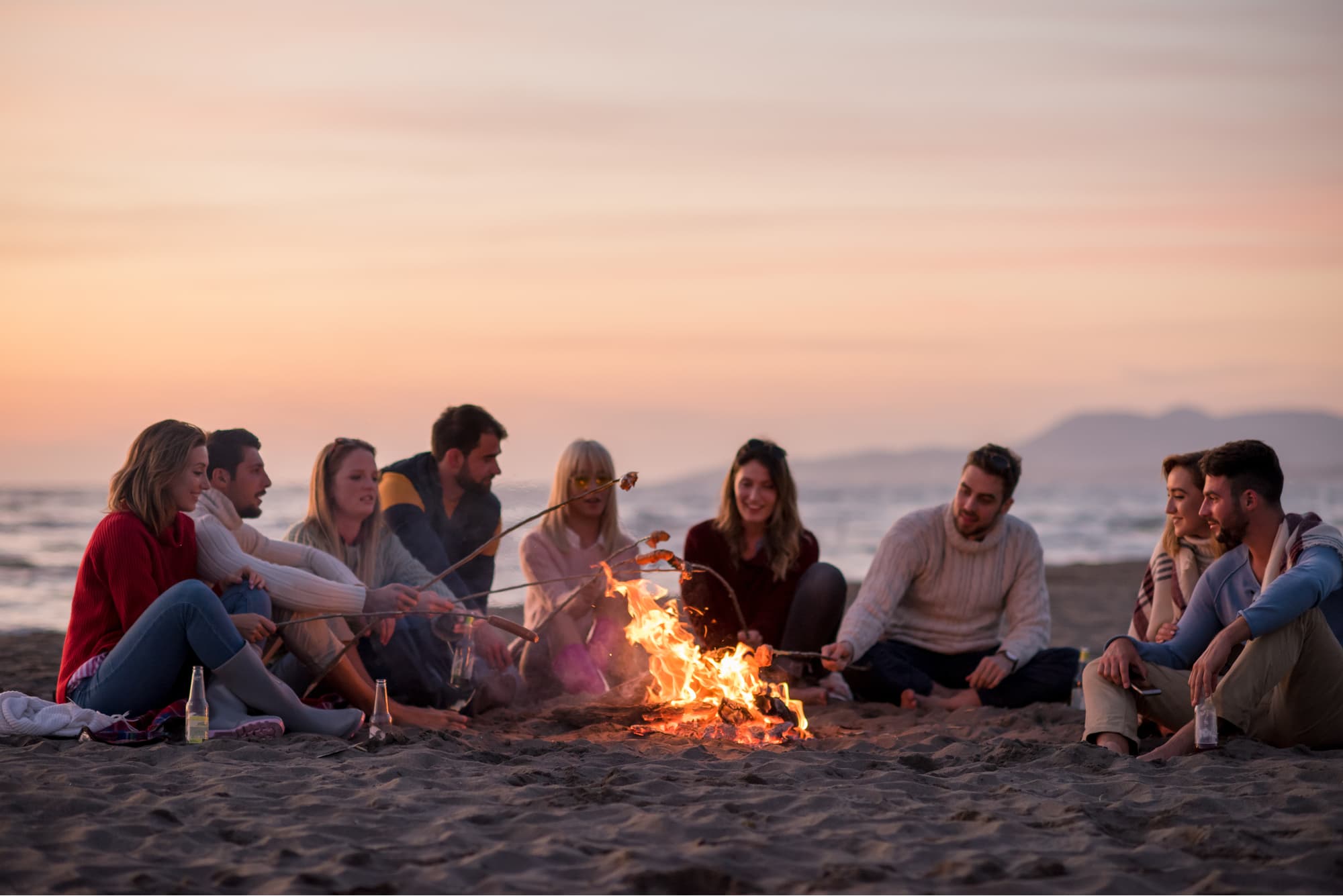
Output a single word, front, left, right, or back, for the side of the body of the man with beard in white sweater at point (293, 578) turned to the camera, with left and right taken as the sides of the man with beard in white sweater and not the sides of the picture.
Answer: right

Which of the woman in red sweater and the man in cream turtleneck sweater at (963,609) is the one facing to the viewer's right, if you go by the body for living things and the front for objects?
the woman in red sweater

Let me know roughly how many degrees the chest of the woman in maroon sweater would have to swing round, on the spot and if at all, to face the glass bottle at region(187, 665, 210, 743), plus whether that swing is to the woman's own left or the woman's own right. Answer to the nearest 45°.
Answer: approximately 45° to the woman's own right

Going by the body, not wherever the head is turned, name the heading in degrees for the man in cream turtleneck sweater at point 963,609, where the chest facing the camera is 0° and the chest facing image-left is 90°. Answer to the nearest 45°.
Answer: approximately 0°

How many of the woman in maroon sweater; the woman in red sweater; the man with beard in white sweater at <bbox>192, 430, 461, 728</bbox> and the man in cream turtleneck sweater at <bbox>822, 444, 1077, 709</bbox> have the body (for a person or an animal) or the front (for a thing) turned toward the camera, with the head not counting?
2

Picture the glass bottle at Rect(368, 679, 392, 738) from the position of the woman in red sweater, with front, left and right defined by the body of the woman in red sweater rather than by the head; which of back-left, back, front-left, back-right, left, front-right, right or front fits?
front

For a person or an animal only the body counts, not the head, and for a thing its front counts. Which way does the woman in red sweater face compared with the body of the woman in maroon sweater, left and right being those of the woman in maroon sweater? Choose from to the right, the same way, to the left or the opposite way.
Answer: to the left

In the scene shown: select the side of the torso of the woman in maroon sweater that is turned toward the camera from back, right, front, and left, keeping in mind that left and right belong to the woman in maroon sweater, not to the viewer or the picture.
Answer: front

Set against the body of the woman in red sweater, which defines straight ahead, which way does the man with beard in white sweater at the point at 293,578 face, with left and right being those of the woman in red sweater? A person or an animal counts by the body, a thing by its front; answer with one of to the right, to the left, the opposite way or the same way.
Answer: the same way

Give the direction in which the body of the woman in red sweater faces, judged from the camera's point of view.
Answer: to the viewer's right

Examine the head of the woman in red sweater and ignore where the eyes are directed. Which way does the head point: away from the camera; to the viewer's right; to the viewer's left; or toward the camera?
to the viewer's right

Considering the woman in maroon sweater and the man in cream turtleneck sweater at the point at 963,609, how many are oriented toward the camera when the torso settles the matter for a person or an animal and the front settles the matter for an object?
2

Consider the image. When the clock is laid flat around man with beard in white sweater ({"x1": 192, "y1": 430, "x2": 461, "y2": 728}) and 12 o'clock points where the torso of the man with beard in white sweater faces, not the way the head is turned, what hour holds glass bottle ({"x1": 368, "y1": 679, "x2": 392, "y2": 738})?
The glass bottle is roughly at 2 o'clock from the man with beard in white sweater.

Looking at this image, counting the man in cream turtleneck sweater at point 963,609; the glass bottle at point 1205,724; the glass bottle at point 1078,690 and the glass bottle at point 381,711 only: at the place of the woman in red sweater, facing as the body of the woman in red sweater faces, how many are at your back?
0

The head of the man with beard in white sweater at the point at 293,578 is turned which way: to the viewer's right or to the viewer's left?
to the viewer's right

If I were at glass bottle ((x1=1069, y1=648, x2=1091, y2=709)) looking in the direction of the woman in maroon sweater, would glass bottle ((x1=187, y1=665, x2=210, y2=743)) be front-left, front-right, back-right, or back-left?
front-left

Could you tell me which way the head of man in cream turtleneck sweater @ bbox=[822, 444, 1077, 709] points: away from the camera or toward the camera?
toward the camera

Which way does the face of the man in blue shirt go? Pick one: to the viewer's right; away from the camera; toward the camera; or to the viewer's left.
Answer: to the viewer's left

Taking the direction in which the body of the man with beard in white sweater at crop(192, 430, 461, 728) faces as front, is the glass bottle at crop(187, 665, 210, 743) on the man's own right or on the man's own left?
on the man's own right
